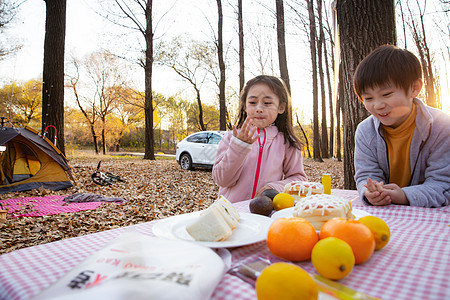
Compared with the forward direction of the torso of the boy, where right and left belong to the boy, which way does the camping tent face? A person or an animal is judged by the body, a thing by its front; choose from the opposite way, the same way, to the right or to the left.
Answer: to the left

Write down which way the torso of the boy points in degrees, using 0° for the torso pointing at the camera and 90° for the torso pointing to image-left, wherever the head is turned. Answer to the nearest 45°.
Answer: approximately 45°

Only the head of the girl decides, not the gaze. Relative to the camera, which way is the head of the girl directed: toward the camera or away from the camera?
toward the camera

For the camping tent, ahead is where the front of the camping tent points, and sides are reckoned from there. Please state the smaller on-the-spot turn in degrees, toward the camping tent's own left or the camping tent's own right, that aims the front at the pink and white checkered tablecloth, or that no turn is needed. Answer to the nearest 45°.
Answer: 0° — it already faces it

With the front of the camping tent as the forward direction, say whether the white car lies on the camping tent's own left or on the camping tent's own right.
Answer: on the camping tent's own left

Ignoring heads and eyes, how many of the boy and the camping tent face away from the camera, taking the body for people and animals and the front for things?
0

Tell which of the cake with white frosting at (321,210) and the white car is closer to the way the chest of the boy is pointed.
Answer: the cake with white frosting

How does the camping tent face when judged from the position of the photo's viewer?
facing the viewer

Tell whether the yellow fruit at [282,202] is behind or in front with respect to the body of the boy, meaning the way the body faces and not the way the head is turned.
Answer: in front

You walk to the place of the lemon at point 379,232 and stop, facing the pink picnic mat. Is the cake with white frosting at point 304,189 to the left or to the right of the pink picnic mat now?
right

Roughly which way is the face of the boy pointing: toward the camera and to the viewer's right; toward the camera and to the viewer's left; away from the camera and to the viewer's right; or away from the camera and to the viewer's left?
toward the camera and to the viewer's left

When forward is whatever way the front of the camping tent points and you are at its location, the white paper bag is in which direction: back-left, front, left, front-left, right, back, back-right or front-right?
front

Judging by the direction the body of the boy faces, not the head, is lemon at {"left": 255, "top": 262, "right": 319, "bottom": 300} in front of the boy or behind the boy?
in front
